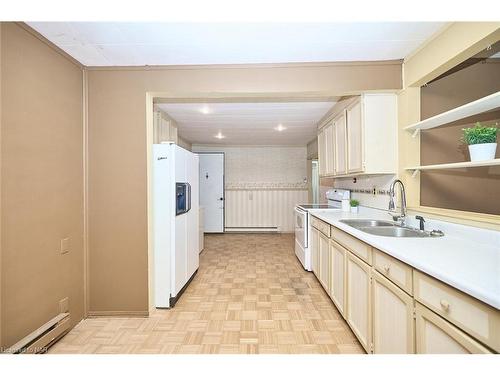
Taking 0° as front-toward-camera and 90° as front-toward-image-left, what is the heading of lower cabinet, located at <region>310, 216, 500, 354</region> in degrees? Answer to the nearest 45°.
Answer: approximately 45°

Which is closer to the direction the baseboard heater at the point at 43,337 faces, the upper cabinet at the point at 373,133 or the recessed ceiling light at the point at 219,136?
the upper cabinet

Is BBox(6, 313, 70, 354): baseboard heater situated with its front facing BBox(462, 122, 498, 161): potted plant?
yes

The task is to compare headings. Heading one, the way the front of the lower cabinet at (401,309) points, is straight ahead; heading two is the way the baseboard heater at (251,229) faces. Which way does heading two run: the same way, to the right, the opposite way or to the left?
to the left

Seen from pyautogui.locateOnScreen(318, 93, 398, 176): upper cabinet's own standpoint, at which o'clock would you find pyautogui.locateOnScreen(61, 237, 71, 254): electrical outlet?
The electrical outlet is roughly at 11 o'clock from the upper cabinet.

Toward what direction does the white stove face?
to the viewer's left

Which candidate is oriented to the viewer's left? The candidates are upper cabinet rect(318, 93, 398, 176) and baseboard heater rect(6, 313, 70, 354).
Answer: the upper cabinet

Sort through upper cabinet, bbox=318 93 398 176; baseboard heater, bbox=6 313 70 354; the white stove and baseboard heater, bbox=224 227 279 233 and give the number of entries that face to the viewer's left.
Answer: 2

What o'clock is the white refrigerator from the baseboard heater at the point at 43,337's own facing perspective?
The white refrigerator is roughly at 10 o'clock from the baseboard heater.

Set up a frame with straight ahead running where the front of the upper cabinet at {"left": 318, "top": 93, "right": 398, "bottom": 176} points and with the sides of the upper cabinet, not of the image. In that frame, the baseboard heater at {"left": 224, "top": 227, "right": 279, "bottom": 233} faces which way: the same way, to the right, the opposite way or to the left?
to the left

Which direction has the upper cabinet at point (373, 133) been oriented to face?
to the viewer's left
